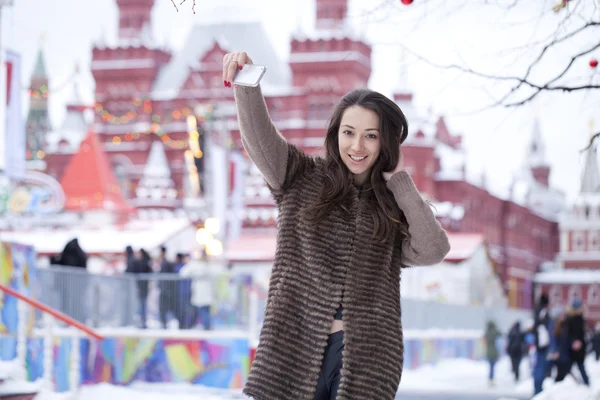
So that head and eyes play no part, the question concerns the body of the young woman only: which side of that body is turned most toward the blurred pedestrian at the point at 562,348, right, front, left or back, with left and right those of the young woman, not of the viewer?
back

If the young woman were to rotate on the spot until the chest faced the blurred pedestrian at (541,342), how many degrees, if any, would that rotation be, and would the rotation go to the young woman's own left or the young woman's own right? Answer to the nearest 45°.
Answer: approximately 180°

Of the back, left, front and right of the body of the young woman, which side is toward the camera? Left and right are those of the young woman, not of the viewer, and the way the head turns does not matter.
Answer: front

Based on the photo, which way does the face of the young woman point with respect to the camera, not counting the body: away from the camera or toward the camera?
toward the camera
